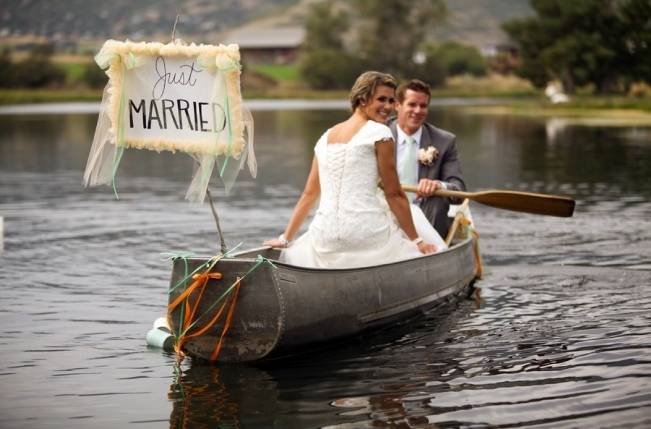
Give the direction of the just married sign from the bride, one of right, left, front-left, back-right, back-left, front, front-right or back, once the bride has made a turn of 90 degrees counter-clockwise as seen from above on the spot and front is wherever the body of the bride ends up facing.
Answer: left

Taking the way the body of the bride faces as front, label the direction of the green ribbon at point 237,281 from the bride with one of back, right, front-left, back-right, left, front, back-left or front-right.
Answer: back

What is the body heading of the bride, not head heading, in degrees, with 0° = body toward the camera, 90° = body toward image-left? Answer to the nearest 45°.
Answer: approximately 225°

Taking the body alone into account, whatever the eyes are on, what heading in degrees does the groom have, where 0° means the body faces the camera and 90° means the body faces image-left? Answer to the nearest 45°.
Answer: approximately 45°

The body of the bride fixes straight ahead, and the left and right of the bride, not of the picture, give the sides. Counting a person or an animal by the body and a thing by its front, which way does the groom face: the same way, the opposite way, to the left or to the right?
the opposite way
